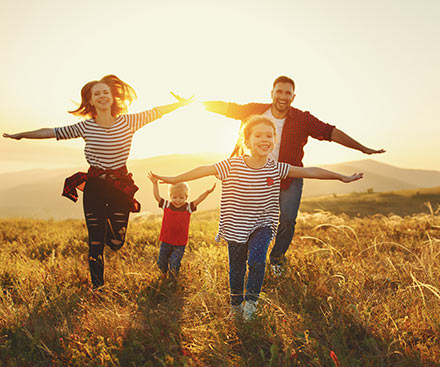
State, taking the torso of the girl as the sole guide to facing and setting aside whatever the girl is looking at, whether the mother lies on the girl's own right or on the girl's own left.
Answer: on the girl's own right

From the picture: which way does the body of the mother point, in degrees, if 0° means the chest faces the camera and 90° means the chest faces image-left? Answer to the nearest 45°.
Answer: approximately 0°

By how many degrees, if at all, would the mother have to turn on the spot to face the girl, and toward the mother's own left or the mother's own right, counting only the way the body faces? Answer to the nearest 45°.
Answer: approximately 45° to the mother's own left

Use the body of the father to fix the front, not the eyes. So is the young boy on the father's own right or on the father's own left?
on the father's own right

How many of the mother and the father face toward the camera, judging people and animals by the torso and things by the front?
2

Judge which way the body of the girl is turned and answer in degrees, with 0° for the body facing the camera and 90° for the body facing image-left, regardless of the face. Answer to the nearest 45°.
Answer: approximately 0°

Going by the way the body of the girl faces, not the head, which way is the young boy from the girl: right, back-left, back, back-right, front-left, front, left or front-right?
back-right
